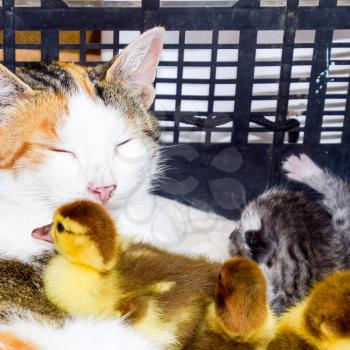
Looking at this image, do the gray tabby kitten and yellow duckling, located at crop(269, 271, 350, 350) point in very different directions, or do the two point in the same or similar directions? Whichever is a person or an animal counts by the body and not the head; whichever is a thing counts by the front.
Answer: very different directions

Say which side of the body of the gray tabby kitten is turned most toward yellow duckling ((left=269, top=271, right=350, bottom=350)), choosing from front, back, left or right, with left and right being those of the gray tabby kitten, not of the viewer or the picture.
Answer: left

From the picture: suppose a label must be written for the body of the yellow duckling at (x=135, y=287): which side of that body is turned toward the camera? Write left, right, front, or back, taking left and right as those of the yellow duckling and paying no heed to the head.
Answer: left

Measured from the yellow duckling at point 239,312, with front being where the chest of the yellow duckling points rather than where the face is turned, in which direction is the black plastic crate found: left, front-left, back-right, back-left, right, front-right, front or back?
front

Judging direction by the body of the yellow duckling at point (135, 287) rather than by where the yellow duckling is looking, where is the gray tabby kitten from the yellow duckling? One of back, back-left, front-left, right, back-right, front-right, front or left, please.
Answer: back-right

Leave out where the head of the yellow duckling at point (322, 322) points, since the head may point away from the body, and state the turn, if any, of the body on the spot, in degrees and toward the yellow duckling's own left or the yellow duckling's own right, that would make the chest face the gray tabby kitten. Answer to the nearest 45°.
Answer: approximately 90° to the yellow duckling's own left

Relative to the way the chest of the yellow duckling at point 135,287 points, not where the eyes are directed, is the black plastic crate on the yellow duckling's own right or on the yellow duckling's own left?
on the yellow duckling's own right

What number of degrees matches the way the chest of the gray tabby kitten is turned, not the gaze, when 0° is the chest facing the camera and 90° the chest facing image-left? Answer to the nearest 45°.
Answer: approximately 90°

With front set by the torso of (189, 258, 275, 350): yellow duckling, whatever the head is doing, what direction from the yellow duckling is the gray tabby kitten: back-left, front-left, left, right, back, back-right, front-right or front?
front

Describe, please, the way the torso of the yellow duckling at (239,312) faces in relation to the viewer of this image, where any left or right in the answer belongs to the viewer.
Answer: facing away from the viewer
